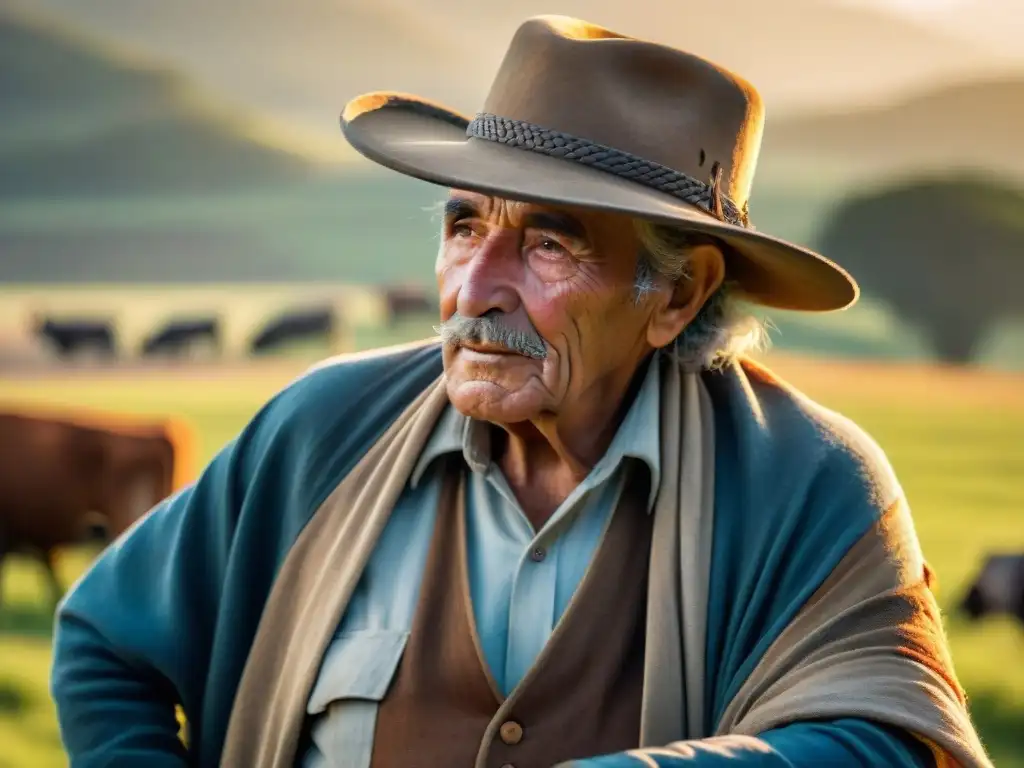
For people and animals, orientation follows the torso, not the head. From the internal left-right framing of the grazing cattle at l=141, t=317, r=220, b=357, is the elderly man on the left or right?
on its left

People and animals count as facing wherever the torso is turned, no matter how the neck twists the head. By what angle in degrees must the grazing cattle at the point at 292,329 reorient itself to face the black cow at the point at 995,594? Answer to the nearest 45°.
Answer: approximately 135° to its left

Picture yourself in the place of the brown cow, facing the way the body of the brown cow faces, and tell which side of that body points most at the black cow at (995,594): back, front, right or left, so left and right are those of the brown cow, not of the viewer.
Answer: back

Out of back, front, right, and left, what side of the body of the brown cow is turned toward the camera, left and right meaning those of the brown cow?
left

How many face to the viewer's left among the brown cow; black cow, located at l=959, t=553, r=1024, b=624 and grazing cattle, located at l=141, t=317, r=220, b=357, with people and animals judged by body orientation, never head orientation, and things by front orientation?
3

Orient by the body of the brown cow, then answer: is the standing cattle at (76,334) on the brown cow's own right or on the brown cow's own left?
on the brown cow's own right

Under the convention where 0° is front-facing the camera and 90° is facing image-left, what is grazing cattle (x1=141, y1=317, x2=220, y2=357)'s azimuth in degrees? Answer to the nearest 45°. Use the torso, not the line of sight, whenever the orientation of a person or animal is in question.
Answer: approximately 90°

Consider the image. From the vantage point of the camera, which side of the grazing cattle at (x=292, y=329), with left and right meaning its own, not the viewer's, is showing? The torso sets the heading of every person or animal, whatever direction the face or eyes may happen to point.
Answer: left

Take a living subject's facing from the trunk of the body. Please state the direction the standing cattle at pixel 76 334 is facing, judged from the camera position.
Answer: facing to the left of the viewer

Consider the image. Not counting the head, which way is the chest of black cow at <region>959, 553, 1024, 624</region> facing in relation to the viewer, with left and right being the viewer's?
facing to the left of the viewer

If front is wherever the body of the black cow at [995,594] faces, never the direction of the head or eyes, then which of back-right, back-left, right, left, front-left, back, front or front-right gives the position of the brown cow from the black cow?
front

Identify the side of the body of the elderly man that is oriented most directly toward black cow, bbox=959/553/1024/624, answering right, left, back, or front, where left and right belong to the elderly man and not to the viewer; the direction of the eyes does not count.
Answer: back

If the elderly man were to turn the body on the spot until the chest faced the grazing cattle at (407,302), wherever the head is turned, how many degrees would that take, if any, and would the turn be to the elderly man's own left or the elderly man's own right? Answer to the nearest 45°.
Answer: approximately 135° to the elderly man's own right

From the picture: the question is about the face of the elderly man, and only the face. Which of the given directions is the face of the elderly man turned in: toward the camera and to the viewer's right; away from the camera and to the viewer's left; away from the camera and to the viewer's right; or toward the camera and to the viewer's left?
toward the camera and to the viewer's left
